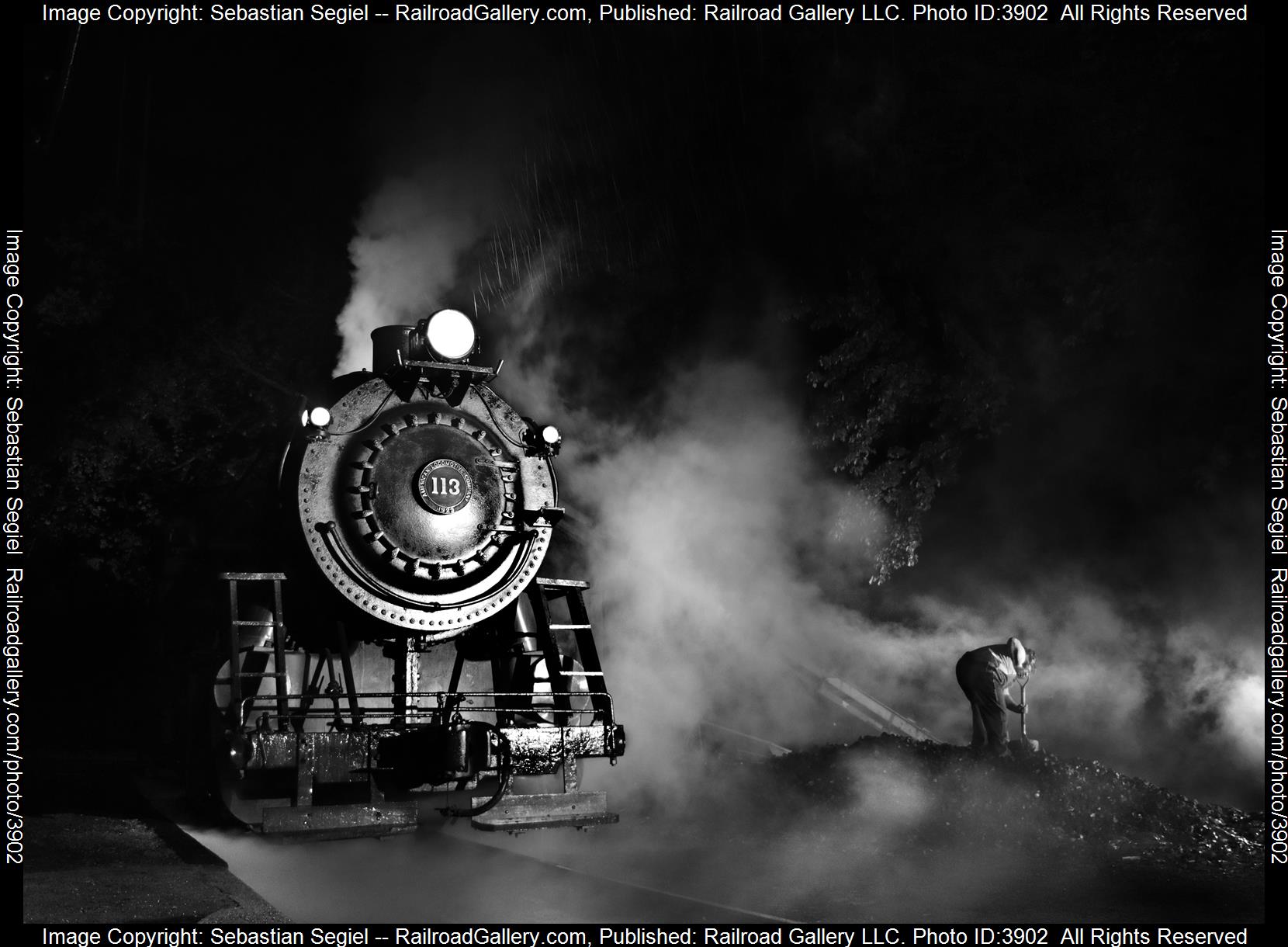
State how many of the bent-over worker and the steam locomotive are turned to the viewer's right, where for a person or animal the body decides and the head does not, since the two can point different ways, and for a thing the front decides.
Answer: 1

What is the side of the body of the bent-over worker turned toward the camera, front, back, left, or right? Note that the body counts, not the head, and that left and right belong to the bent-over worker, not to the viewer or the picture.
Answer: right

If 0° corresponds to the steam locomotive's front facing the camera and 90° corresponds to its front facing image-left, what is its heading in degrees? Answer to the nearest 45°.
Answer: approximately 0°

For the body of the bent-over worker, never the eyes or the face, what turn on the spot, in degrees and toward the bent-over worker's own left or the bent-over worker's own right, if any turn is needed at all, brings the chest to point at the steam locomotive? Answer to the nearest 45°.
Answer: approximately 135° to the bent-over worker's own right

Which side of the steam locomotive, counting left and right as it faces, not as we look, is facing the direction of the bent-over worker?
left
